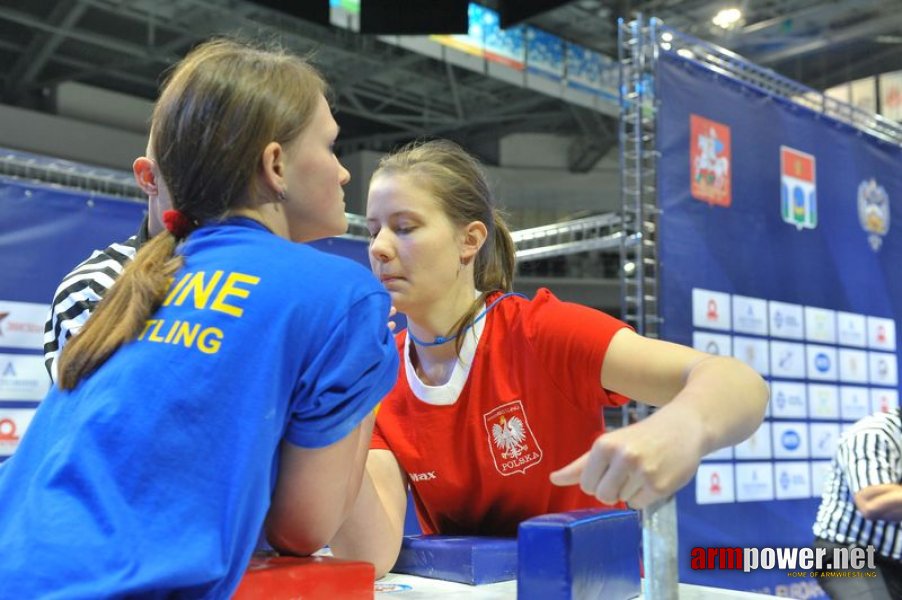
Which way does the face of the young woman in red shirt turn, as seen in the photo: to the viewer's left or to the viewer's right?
to the viewer's left

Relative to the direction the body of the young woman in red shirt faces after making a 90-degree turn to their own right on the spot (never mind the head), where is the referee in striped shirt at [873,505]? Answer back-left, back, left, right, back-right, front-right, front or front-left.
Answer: right

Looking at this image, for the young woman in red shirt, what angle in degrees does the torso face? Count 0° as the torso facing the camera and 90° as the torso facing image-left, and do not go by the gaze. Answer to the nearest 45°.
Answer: approximately 45°

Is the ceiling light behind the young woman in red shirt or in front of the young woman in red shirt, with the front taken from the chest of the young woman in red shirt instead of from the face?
behind
